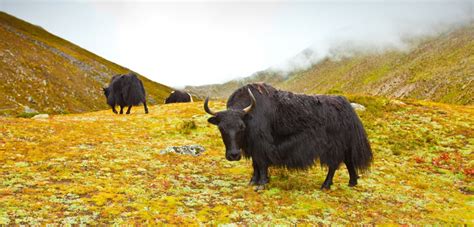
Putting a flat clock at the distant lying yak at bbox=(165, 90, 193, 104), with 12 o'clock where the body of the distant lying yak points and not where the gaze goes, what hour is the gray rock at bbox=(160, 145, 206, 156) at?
The gray rock is roughly at 9 o'clock from the distant lying yak.

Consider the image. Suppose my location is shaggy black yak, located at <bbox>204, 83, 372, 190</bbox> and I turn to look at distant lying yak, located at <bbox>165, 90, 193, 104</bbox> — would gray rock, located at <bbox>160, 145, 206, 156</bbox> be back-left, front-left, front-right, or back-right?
front-left

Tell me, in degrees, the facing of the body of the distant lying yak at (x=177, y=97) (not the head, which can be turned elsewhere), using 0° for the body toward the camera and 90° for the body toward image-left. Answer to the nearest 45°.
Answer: approximately 90°

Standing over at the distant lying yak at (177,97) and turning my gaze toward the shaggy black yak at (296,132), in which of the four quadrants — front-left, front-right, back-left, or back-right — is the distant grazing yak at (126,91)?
front-right

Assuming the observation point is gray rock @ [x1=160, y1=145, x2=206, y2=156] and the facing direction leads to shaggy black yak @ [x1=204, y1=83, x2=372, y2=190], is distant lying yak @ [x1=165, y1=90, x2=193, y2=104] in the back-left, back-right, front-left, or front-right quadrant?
back-left

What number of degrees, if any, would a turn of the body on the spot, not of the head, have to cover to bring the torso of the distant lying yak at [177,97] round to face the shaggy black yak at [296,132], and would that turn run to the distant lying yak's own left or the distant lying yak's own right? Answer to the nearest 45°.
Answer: approximately 90° to the distant lying yak's own left

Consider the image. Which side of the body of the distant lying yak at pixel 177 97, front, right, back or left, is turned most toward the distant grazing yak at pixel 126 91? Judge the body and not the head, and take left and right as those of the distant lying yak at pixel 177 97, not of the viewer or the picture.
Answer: left
